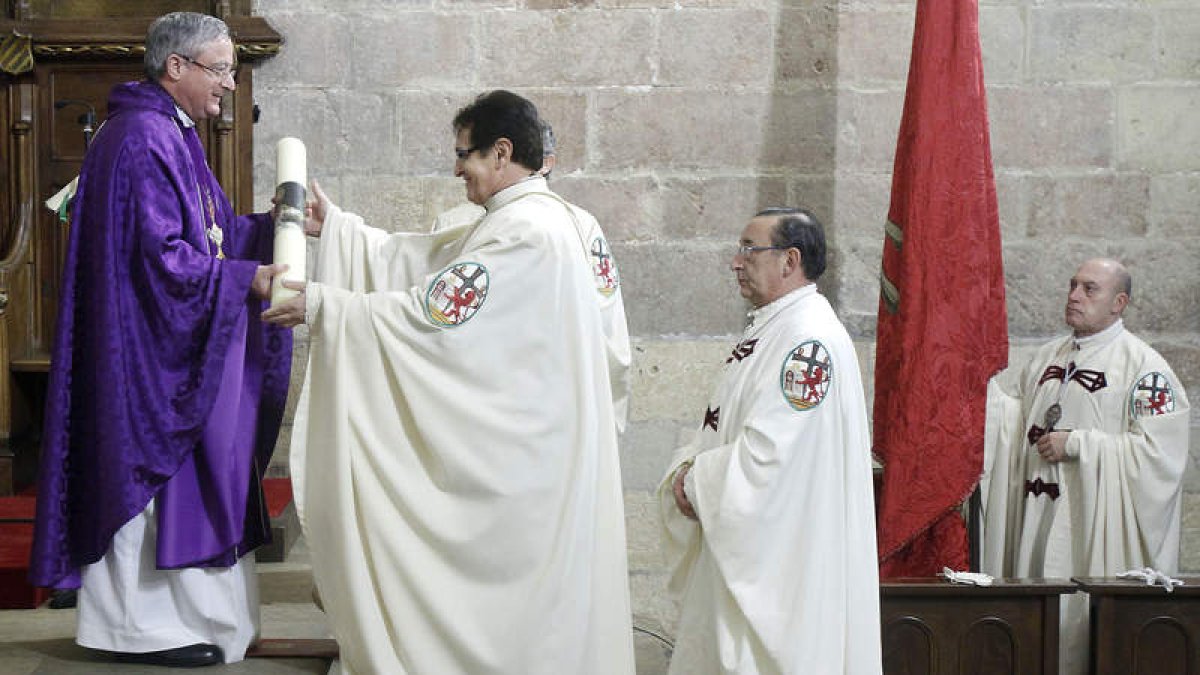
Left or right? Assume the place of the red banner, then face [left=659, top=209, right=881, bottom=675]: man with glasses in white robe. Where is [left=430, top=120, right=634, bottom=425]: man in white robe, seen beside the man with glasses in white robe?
right

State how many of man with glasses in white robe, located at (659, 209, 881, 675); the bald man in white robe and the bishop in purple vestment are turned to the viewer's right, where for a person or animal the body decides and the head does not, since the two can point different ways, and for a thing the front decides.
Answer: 1

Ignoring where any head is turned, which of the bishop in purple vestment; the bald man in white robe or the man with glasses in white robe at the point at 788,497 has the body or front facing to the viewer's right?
the bishop in purple vestment

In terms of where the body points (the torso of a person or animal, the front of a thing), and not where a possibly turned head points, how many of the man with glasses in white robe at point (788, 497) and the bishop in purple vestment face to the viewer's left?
1

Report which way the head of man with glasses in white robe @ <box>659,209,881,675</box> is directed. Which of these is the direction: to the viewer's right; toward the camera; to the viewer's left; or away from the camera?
to the viewer's left

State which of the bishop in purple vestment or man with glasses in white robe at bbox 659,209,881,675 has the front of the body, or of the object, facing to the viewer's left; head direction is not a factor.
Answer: the man with glasses in white robe

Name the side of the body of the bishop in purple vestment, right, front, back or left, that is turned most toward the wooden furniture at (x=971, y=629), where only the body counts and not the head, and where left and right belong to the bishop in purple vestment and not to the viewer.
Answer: front

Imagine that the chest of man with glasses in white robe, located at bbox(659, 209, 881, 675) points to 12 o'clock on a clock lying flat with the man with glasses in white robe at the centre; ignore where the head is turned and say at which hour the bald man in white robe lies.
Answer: The bald man in white robe is roughly at 4 o'clock from the man with glasses in white robe.

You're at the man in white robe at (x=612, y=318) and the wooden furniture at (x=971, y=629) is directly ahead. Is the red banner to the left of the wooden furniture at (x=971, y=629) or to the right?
left

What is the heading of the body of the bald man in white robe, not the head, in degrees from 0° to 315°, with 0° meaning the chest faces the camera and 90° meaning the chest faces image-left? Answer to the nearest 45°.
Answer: approximately 45°

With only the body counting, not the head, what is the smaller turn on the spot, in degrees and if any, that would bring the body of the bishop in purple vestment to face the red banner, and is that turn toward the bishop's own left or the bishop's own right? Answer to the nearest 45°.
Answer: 0° — they already face it

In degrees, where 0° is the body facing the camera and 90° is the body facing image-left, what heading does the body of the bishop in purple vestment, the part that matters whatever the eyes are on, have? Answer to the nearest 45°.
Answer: approximately 270°

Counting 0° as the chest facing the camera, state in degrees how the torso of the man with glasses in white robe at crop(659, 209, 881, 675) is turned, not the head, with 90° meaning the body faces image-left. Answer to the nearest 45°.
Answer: approximately 90°

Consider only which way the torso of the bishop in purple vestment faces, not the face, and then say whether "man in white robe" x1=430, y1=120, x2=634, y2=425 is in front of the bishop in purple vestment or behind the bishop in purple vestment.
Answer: in front

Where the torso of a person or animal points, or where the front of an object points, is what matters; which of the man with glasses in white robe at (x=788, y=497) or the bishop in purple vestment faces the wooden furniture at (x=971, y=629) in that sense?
the bishop in purple vestment

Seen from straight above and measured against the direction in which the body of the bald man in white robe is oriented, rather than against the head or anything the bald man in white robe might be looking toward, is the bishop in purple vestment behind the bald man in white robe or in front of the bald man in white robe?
in front

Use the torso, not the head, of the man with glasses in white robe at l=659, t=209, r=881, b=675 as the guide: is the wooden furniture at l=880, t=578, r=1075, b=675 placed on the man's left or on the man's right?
on the man's right
